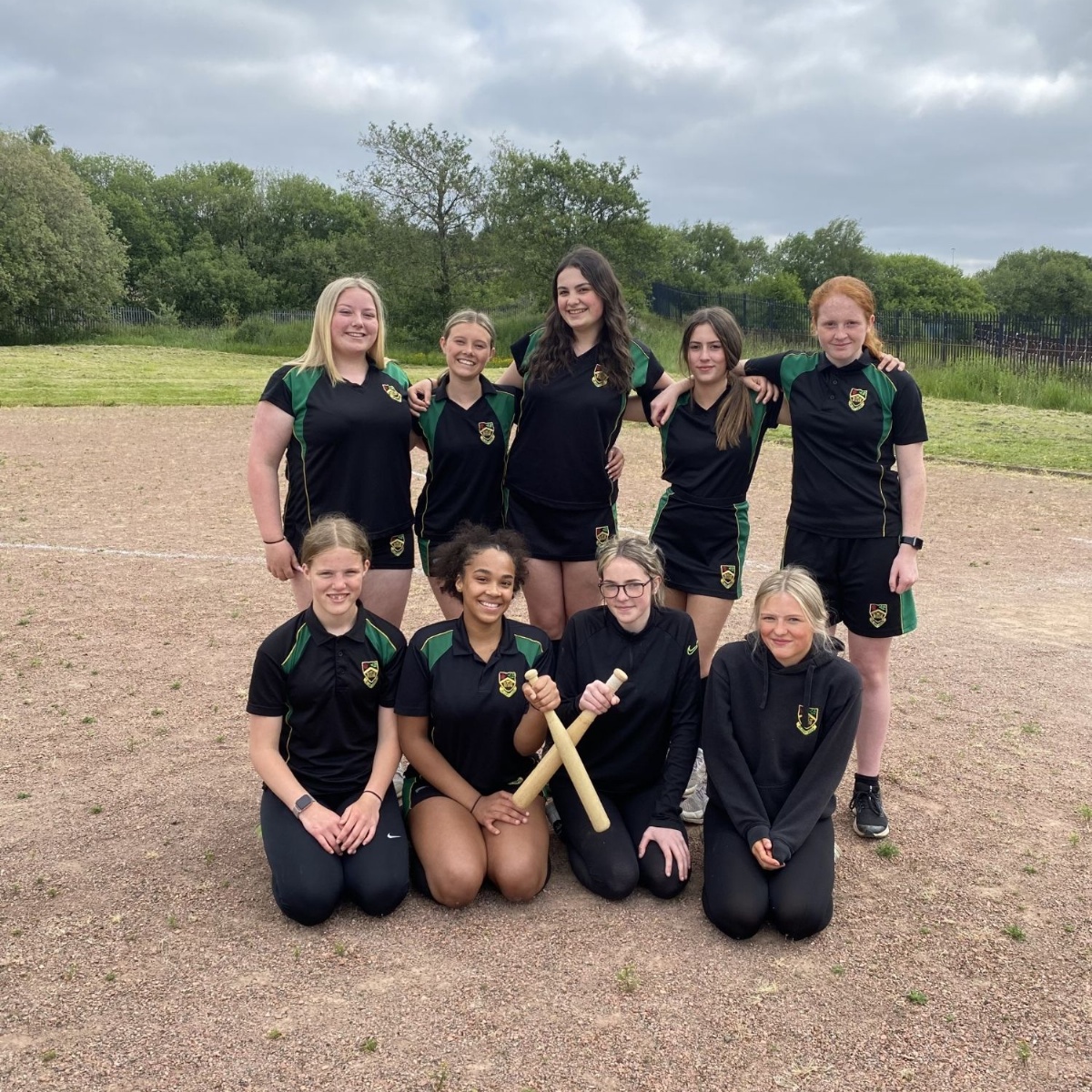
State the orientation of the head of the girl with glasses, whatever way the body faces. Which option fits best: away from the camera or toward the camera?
toward the camera

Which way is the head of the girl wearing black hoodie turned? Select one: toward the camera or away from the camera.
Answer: toward the camera

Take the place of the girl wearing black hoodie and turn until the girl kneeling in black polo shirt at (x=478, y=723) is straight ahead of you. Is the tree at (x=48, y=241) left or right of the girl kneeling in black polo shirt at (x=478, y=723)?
right

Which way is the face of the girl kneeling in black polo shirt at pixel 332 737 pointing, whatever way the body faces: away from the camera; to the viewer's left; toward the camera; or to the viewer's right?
toward the camera

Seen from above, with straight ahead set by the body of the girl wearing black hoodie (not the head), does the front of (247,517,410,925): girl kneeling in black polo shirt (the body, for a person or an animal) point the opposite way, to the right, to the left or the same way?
the same way

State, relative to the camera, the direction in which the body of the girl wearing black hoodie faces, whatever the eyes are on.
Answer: toward the camera

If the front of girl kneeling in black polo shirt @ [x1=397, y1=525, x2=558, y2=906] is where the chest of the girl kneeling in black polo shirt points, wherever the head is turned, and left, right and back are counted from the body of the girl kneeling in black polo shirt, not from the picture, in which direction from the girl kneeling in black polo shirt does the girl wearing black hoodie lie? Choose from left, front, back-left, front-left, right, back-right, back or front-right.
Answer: left

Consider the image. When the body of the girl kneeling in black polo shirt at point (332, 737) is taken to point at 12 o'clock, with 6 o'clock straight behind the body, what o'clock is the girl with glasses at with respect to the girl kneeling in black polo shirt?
The girl with glasses is roughly at 9 o'clock from the girl kneeling in black polo shirt.

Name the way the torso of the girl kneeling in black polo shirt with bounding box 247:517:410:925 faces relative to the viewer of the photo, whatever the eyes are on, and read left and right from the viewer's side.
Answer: facing the viewer

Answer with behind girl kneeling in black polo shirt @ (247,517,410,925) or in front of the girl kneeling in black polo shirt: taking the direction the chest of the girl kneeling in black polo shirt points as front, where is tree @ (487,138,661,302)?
behind

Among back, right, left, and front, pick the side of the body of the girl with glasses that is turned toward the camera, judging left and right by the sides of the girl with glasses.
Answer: front

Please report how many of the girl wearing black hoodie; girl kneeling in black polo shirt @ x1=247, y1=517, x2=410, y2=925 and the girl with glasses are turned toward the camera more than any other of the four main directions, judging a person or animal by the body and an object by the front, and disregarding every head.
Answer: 3

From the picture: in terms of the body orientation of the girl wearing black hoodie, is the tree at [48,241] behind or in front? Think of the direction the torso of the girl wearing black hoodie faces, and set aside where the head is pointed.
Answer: behind

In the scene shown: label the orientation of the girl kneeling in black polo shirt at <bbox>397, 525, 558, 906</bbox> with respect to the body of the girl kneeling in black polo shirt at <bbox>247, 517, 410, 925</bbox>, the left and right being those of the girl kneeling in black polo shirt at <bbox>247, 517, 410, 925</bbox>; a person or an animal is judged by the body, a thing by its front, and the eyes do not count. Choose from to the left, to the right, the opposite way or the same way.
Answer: the same way

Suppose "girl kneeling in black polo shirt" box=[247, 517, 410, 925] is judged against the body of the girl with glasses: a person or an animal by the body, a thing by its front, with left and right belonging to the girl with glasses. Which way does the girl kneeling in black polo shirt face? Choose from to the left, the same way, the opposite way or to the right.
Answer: the same way
